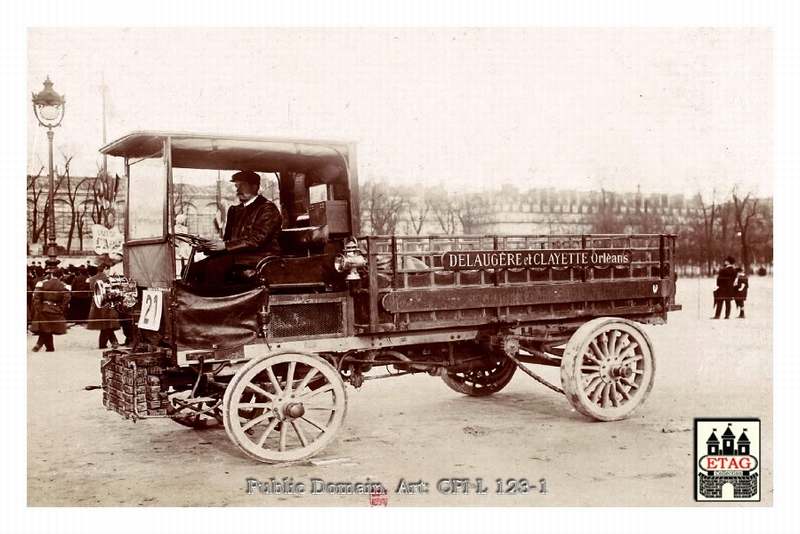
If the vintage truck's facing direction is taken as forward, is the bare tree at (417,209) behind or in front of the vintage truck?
behind

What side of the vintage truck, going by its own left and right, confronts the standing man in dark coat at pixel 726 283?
back

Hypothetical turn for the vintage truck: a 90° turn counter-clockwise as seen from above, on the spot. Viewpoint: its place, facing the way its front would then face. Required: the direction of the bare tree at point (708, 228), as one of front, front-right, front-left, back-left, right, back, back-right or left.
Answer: left

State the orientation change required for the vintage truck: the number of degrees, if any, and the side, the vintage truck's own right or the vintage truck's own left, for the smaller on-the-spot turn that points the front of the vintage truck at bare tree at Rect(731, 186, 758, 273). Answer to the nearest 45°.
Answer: approximately 180°
